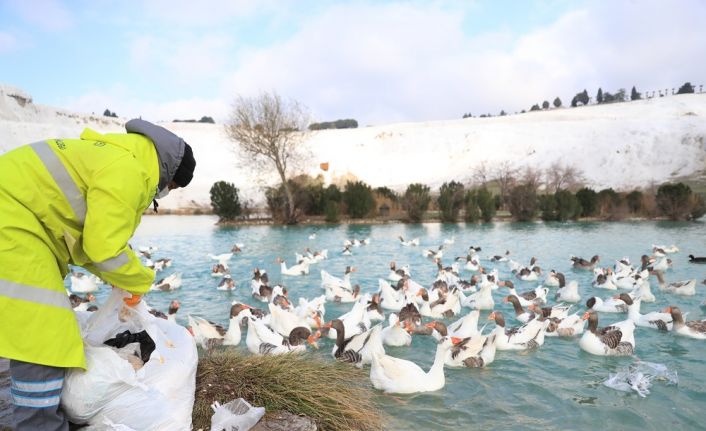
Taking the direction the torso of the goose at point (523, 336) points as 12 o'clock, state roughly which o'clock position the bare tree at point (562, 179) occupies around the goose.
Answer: The bare tree is roughly at 3 o'clock from the goose.

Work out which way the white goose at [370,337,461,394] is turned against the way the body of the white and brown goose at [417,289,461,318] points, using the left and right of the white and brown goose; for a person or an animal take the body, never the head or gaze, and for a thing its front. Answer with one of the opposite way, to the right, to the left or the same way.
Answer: the opposite way

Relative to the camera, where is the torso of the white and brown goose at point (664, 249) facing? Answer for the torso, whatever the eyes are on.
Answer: to the viewer's left

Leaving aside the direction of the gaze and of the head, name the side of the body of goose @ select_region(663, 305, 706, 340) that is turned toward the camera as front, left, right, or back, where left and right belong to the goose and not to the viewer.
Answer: left

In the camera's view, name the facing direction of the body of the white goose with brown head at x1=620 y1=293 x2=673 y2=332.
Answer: to the viewer's left

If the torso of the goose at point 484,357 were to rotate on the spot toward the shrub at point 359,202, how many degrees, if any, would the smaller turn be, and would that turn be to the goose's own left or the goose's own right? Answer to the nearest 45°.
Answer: approximately 90° to the goose's own right

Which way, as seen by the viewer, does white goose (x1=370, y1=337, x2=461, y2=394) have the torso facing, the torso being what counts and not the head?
to the viewer's right

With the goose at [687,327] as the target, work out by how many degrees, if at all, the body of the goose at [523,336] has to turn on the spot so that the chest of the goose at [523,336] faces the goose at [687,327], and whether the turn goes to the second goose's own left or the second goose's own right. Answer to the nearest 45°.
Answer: approximately 135° to the second goose's own right

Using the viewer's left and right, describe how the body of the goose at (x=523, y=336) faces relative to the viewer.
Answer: facing to the left of the viewer

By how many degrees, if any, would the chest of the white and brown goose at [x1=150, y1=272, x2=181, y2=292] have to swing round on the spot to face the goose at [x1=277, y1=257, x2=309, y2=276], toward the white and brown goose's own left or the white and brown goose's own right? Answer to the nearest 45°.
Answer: approximately 180°

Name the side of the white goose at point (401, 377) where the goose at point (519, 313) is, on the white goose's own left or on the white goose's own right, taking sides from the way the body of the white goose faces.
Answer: on the white goose's own left

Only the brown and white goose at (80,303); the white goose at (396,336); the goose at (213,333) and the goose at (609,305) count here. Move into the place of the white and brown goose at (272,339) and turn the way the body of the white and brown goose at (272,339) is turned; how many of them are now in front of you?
2
